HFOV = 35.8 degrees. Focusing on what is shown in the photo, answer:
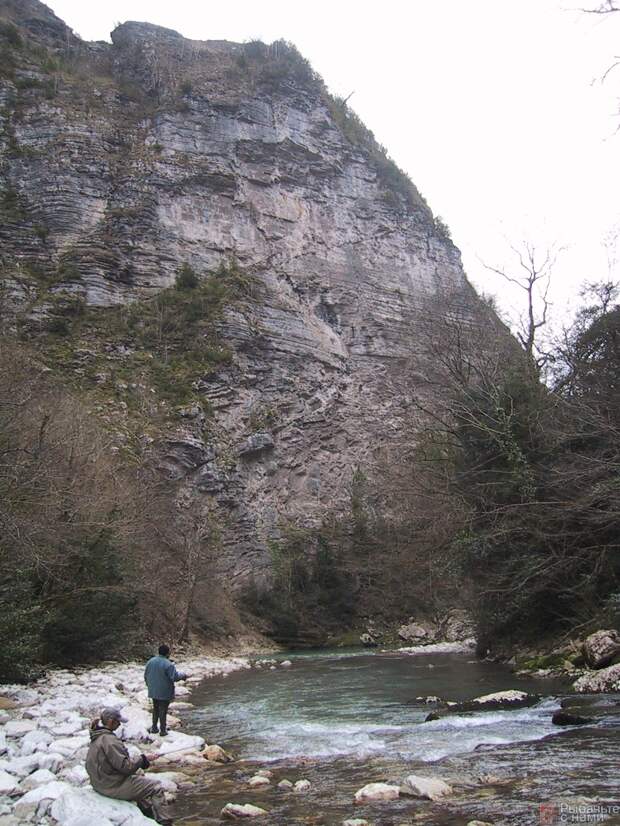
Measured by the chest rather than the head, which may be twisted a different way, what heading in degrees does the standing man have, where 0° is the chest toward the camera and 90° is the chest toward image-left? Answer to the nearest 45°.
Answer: approximately 225°

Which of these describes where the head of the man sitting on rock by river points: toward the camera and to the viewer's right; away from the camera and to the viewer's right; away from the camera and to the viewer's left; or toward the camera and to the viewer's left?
away from the camera and to the viewer's right

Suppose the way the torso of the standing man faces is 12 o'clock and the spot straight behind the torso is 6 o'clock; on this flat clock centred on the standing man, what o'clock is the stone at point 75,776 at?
The stone is roughly at 5 o'clock from the standing man.

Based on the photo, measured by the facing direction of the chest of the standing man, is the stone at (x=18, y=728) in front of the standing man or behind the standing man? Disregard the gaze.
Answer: behind

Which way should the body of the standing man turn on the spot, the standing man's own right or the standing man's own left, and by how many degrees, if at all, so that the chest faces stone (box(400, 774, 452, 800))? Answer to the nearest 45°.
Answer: approximately 90° to the standing man's own right

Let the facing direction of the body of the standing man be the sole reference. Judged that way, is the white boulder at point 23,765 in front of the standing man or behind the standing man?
behind

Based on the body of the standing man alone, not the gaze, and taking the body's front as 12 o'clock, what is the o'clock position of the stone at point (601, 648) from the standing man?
The stone is roughly at 1 o'clock from the standing man.

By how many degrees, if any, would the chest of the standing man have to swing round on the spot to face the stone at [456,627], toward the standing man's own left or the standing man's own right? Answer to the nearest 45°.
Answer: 0° — they already face it

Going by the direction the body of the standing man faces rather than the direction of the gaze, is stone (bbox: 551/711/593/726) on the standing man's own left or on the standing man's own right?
on the standing man's own right

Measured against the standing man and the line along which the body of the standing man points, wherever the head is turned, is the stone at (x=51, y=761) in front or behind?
behind

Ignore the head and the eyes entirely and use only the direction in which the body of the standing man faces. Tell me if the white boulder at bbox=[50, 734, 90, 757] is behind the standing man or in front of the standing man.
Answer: behind
